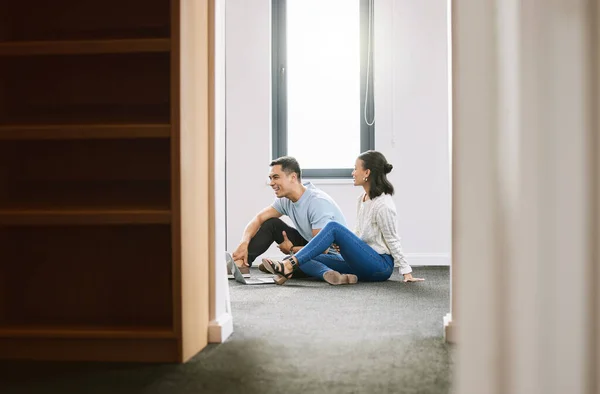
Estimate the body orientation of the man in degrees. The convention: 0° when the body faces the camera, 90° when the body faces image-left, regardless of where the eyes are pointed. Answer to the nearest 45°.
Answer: approximately 45°

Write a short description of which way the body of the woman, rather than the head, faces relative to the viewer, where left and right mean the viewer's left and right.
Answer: facing to the left of the viewer

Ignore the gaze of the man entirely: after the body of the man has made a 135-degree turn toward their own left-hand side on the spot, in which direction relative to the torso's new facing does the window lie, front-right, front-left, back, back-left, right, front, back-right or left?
left

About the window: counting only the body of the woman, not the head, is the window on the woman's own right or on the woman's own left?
on the woman's own right

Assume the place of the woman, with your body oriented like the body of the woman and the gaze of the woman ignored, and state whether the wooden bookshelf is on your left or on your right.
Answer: on your left

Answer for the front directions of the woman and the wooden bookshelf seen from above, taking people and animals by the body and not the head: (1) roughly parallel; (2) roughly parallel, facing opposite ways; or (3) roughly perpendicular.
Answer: roughly perpendicular

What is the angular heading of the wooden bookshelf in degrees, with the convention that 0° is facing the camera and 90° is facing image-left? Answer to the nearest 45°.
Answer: approximately 0°

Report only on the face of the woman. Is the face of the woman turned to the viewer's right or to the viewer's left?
to the viewer's left

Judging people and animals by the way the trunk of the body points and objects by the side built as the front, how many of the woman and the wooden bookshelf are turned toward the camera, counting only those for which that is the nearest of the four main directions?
1
